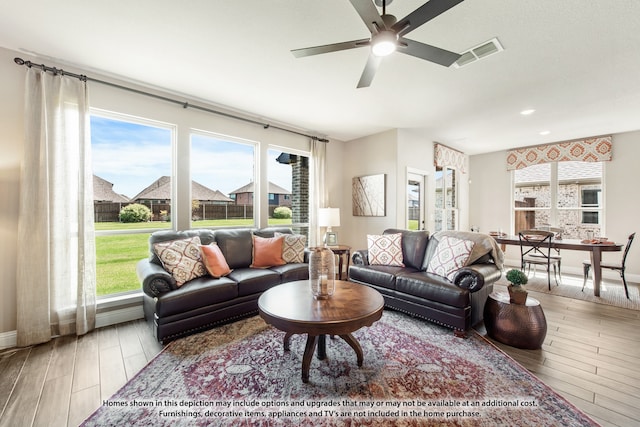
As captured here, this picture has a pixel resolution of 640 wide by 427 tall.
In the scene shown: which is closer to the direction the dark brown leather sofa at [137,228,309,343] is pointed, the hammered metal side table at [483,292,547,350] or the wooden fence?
the hammered metal side table

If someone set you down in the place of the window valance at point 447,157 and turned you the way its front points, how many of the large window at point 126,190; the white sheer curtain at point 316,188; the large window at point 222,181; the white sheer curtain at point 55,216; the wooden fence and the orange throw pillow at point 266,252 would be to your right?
6

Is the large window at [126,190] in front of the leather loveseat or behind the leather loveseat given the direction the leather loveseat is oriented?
in front

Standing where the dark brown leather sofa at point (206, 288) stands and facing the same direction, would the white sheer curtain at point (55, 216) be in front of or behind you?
behind

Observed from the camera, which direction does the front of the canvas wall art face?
facing the viewer and to the left of the viewer

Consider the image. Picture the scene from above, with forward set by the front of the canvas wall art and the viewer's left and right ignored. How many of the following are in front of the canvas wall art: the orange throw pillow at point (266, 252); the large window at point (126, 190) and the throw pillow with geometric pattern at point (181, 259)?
3

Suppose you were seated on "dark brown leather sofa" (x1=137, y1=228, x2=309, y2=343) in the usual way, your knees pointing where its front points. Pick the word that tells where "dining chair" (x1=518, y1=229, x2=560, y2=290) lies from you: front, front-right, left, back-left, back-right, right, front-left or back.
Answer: front-left

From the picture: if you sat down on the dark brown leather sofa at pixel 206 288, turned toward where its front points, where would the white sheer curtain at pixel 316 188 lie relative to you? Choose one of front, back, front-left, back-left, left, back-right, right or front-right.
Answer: left

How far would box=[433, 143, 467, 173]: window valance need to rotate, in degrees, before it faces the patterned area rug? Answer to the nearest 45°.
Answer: approximately 45° to its right

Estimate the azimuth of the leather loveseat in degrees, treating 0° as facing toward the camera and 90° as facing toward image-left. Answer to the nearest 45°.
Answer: approximately 45°

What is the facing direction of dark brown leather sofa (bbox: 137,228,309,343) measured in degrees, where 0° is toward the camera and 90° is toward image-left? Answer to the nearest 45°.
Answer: approximately 315°

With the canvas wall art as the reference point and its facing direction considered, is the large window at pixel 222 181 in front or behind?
in front

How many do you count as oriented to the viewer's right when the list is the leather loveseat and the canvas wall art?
0

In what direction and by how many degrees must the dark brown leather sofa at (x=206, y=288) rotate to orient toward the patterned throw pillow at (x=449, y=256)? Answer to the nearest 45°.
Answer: approximately 45° to its left

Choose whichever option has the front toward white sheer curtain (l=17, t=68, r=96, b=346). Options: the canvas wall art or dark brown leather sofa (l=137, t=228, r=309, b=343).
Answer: the canvas wall art
